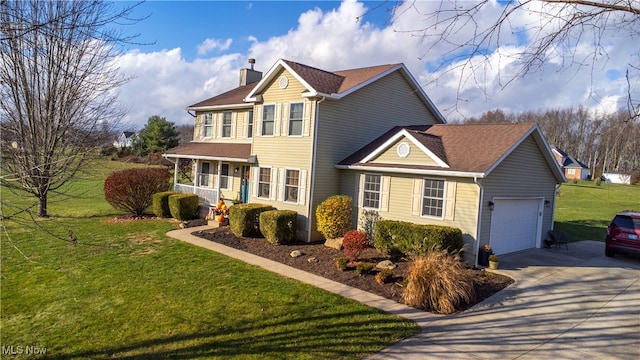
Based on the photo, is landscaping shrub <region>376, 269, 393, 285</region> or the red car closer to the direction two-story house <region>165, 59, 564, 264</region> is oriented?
the landscaping shrub

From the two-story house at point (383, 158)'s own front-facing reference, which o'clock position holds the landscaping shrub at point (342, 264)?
The landscaping shrub is roughly at 11 o'clock from the two-story house.

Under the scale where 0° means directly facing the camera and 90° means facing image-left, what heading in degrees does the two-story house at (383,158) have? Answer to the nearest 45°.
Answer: approximately 45°

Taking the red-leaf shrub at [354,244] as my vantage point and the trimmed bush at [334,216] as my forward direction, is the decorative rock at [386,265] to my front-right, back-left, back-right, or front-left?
back-right

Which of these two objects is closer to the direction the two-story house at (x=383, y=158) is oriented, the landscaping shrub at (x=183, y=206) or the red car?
the landscaping shrub

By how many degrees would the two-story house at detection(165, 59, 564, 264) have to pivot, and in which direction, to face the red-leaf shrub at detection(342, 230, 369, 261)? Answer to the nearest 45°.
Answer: approximately 45° to its left

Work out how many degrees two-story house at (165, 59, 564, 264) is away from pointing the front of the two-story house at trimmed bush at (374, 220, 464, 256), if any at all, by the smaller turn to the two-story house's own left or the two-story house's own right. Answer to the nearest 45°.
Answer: approximately 45° to the two-story house's own left

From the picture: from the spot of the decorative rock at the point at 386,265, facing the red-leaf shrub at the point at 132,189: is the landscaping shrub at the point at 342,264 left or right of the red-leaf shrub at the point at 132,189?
left

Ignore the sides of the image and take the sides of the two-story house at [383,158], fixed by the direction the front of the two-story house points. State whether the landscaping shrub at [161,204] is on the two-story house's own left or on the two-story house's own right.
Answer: on the two-story house's own right
